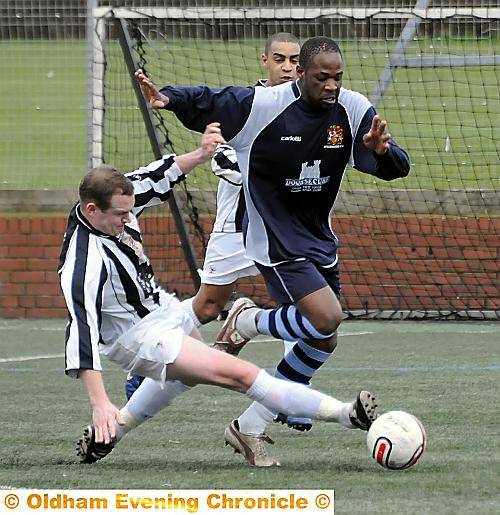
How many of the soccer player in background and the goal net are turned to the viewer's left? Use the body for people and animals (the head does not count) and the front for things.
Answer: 0

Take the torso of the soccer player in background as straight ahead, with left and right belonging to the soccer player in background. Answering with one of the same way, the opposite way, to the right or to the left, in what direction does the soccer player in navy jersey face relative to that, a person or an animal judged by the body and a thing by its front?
the same way

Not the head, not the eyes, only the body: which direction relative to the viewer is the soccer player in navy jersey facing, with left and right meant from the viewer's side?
facing the viewer and to the right of the viewer

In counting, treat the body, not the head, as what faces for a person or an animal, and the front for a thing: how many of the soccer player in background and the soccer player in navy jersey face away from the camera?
0

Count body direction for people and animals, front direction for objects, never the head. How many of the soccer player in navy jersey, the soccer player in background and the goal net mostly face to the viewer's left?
0

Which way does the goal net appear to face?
toward the camera

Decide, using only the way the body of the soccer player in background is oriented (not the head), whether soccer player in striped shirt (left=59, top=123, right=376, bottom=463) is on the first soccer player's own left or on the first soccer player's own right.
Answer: on the first soccer player's own right

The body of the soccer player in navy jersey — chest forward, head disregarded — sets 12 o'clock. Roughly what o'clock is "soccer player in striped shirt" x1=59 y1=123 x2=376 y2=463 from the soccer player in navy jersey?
The soccer player in striped shirt is roughly at 3 o'clock from the soccer player in navy jersey.

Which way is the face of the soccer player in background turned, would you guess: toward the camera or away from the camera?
toward the camera

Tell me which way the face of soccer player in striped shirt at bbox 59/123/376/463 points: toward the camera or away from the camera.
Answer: toward the camera

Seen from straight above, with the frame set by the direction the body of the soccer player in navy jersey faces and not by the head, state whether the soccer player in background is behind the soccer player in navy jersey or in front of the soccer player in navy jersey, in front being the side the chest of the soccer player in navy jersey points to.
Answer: behind

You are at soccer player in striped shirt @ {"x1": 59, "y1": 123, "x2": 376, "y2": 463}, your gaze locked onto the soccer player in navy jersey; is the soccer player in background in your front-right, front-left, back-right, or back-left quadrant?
front-left

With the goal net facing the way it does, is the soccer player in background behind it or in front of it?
in front

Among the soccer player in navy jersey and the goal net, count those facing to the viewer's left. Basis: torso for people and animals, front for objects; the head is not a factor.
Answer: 0
